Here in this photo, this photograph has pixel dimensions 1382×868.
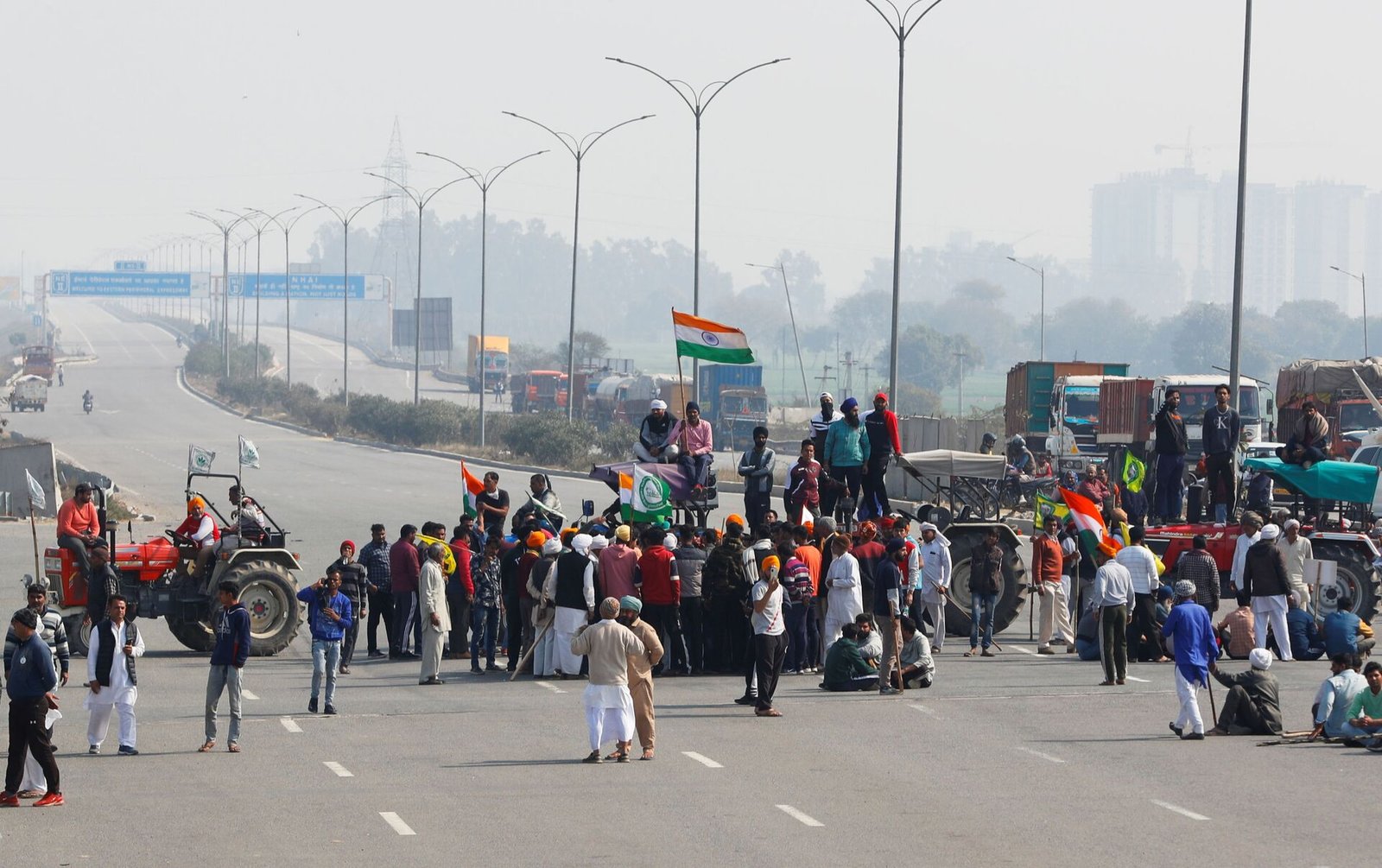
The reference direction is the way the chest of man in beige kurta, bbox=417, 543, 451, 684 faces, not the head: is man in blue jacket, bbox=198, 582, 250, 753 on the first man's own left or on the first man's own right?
on the first man's own right

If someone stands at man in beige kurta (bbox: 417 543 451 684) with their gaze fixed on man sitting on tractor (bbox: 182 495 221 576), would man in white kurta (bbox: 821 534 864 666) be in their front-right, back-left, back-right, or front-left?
back-right

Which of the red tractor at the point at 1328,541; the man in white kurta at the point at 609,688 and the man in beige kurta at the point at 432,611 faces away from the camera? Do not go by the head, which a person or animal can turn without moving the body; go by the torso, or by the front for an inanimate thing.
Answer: the man in white kurta at the point at 609,688

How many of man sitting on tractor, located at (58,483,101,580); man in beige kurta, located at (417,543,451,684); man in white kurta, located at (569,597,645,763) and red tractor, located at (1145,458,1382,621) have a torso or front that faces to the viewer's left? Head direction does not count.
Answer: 1

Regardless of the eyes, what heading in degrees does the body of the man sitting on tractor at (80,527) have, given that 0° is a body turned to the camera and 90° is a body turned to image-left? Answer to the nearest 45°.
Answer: approximately 315°

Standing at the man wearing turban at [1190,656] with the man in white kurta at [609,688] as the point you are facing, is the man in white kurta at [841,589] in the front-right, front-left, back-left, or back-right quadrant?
front-right

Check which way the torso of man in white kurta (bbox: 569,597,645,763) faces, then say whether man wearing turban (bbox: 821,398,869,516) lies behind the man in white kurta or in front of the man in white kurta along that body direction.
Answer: in front

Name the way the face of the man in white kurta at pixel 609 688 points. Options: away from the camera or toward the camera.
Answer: away from the camera

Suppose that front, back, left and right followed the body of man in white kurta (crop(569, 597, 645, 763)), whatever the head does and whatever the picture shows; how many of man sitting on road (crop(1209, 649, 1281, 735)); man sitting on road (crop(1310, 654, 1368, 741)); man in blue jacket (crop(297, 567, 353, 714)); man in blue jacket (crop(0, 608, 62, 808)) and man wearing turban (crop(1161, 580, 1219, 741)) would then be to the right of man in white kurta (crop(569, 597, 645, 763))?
3

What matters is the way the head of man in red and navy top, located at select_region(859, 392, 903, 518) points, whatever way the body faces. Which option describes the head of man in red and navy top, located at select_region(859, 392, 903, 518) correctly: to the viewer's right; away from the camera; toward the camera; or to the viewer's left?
toward the camera

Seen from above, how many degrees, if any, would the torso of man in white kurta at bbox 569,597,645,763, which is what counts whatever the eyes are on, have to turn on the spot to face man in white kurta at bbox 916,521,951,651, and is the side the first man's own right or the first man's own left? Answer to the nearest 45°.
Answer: approximately 45° to the first man's own right

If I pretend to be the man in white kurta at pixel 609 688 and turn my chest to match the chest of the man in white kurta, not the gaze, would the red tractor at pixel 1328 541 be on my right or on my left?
on my right

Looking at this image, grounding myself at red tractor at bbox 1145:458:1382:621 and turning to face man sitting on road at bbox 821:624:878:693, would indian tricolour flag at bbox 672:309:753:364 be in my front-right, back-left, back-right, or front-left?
front-right

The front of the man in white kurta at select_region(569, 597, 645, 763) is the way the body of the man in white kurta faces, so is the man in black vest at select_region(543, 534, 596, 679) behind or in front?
in front

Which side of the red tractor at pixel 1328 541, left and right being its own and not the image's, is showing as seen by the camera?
left

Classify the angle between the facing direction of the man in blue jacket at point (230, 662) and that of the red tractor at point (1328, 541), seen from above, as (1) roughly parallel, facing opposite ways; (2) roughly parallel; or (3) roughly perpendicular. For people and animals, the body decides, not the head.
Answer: roughly perpendicular

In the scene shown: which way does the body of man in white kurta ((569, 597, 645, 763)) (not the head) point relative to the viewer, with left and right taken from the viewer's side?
facing away from the viewer
